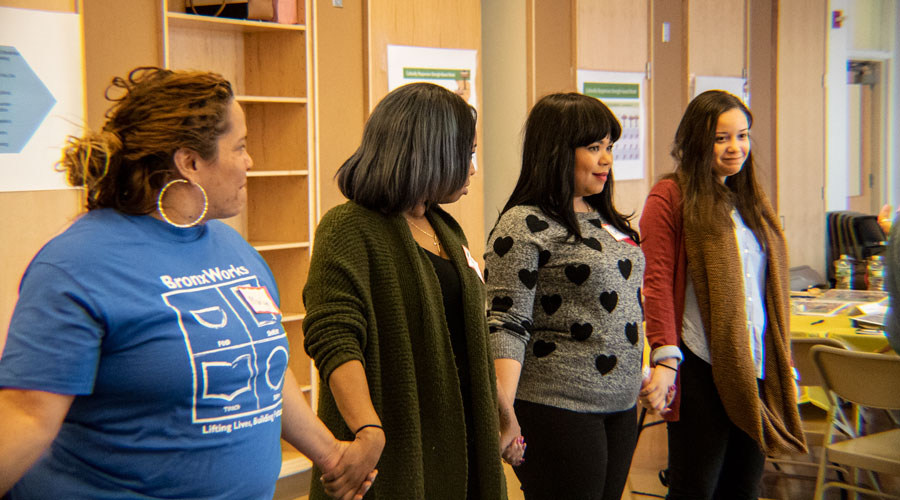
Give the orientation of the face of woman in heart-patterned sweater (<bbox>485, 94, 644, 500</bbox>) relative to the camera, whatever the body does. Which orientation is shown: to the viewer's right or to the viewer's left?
to the viewer's right

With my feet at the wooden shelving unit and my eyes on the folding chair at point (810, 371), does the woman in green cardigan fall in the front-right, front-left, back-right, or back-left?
front-right

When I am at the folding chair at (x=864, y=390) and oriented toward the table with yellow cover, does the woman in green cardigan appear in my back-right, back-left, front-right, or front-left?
back-left

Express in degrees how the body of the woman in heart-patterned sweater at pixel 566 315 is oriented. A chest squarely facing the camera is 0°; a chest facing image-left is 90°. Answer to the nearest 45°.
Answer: approximately 315°

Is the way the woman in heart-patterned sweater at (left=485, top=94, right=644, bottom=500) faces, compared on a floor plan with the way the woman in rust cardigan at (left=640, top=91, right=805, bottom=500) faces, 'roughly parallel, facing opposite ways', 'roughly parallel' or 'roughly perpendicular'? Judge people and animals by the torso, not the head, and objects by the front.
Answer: roughly parallel

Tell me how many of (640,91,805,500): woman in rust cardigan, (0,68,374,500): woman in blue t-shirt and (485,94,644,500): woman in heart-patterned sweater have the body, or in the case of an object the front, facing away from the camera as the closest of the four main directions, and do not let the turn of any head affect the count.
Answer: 0

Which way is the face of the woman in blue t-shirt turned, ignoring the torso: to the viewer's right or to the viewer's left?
to the viewer's right

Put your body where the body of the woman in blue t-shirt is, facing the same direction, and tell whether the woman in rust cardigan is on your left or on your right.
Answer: on your left

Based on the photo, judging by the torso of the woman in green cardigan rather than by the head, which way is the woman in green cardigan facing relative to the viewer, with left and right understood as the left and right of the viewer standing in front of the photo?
facing the viewer and to the right of the viewer

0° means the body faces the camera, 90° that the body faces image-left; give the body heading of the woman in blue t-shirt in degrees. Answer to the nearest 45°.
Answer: approximately 315°

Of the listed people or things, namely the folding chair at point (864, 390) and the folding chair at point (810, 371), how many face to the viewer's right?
0
